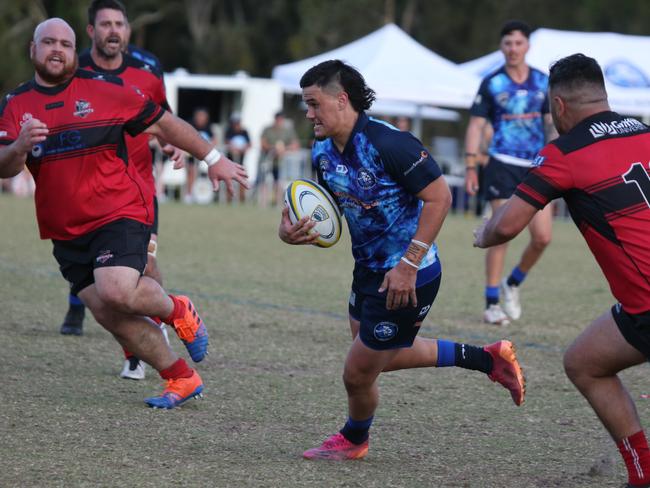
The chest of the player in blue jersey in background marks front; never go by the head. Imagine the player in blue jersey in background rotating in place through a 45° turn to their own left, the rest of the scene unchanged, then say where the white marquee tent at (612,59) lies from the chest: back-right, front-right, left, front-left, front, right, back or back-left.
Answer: back-left

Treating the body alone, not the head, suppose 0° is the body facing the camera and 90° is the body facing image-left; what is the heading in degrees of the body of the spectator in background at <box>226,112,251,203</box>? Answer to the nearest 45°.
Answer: approximately 0°

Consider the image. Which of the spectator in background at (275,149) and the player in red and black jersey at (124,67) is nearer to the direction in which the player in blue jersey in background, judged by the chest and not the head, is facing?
the player in red and black jersey

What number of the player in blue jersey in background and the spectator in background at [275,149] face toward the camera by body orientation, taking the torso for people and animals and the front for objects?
2

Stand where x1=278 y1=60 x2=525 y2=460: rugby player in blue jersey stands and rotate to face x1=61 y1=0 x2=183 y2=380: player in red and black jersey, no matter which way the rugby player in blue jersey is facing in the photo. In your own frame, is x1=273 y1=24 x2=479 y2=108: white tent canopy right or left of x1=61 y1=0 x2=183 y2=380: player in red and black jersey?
right

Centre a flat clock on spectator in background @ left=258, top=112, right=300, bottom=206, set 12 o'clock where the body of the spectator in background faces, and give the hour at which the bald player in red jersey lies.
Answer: The bald player in red jersey is roughly at 12 o'clock from the spectator in background.

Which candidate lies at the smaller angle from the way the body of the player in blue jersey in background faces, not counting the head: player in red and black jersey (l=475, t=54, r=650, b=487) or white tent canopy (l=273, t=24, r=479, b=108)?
the player in red and black jersey

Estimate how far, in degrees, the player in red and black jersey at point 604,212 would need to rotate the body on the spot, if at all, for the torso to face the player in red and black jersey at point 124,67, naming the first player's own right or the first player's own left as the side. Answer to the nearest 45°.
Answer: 0° — they already face them

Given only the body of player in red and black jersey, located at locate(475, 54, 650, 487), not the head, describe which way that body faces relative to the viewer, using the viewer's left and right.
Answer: facing away from the viewer and to the left of the viewer

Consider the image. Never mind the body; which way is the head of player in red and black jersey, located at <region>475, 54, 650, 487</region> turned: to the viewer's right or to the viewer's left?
to the viewer's left
